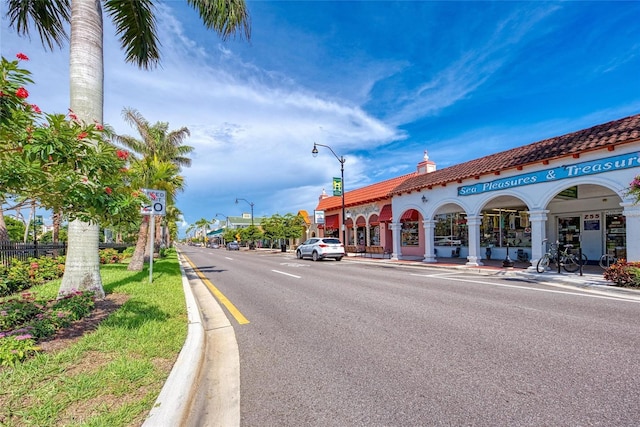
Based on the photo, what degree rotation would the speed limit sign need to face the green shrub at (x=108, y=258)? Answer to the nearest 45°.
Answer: approximately 180°

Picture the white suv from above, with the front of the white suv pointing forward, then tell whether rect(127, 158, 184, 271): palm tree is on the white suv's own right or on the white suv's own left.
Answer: on the white suv's own left

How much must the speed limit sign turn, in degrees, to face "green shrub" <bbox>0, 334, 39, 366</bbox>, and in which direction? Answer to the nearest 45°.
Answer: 0° — it already faces it

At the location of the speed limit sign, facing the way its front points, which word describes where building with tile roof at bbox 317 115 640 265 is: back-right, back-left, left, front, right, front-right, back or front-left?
left

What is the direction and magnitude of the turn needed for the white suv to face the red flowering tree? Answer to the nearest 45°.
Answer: approximately 135° to its left

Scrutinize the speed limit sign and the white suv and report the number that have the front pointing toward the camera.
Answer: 1

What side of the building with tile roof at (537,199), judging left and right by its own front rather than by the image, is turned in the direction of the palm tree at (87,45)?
front

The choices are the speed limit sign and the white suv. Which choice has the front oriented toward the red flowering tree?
the speed limit sign

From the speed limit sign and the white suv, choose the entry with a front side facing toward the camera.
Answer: the speed limit sign

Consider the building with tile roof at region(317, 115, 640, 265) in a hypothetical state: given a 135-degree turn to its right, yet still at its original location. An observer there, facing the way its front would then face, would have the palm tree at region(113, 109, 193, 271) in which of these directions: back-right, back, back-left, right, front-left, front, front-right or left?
left

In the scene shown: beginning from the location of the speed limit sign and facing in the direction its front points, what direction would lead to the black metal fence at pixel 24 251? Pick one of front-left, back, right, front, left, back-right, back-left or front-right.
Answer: back-right

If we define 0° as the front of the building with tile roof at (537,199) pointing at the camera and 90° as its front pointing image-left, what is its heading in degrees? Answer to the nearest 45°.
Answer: approximately 45°

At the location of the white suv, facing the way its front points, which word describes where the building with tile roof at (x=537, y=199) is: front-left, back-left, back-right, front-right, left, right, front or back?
back

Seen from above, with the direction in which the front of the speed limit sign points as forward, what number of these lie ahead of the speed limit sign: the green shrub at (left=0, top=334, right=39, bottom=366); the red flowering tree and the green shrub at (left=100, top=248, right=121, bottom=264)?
2
